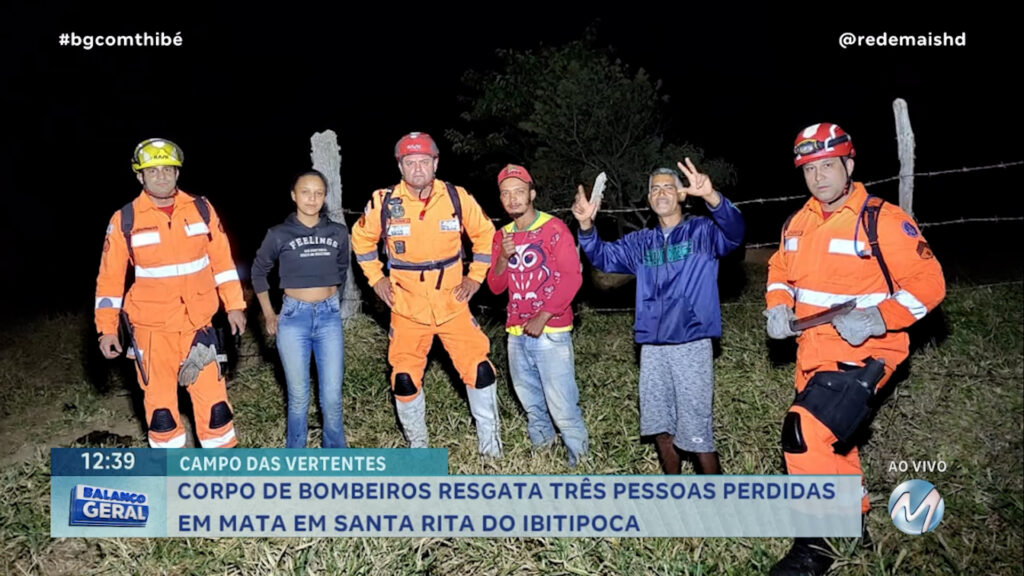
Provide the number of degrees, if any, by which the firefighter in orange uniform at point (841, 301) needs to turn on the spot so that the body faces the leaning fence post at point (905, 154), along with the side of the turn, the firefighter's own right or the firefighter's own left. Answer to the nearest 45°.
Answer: approximately 135° to the firefighter's own right

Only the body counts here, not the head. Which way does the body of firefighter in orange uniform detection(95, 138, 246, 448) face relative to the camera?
toward the camera

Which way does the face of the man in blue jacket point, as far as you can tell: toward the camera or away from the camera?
toward the camera

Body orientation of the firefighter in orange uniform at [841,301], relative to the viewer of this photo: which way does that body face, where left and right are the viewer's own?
facing the viewer and to the left of the viewer

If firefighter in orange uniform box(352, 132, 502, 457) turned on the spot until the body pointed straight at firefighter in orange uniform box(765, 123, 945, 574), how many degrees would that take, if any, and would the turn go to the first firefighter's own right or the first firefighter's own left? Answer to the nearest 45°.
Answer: approximately 45° to the first firefighter's own left

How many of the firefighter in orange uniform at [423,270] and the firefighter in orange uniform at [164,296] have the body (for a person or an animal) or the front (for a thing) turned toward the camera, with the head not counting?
2

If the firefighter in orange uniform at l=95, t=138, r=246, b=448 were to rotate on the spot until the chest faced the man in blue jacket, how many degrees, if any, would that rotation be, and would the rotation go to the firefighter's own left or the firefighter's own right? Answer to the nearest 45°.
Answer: approximately 45° to the firefighter's own left

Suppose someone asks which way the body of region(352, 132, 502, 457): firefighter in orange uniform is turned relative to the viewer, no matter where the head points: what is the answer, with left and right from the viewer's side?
facing the viewer
